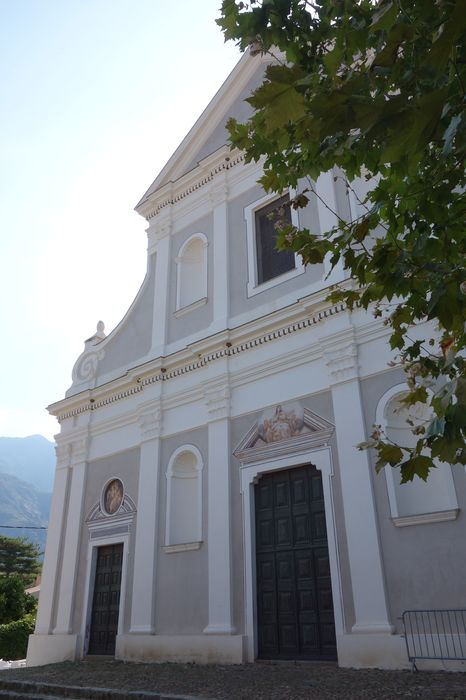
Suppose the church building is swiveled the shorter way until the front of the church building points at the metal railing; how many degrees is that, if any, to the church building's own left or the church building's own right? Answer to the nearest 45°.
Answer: approximately 90° to the church building's own left

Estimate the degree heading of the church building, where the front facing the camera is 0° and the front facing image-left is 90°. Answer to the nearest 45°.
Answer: approximately 45°
